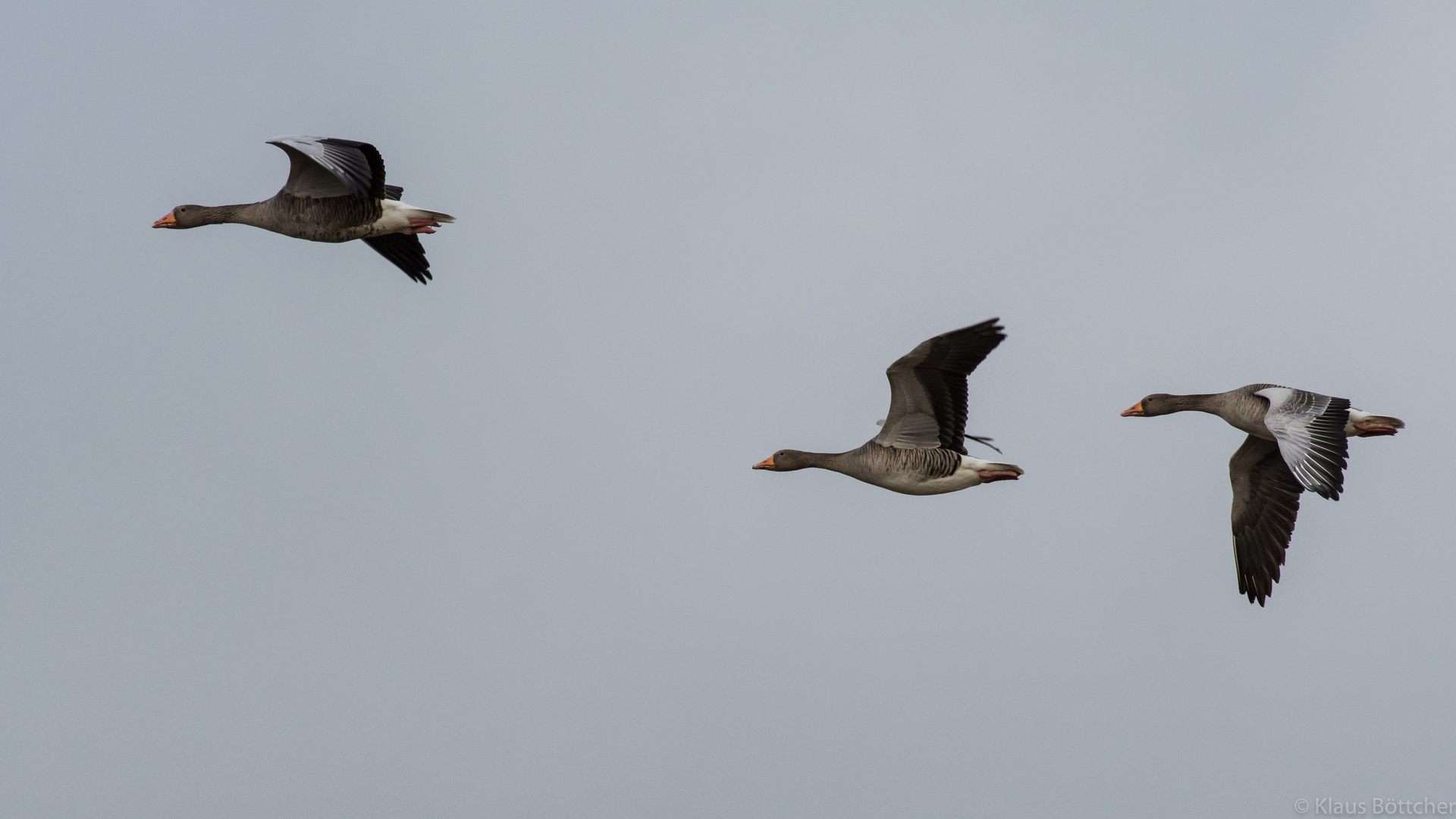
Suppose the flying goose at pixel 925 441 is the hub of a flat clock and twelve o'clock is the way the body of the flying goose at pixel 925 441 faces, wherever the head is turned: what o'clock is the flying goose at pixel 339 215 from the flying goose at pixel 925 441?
the flying goose at pixel 339 215 is roughly at 12 o'clock from the flying goose at pixel 925 441.

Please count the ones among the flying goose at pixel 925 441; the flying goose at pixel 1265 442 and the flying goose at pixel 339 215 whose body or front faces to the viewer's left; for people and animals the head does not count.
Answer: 3

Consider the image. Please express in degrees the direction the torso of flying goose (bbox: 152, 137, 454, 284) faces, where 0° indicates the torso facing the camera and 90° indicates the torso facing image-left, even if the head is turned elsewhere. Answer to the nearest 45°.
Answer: approximately 90°

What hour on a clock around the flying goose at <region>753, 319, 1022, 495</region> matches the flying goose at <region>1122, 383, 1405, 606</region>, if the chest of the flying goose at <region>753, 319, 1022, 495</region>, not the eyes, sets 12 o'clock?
the flying goose at <region>1122, 383, 1405, 606</region> is roughly at 5 o'clock from the flying goose at <region>753, 319, 1022, 495</region>.

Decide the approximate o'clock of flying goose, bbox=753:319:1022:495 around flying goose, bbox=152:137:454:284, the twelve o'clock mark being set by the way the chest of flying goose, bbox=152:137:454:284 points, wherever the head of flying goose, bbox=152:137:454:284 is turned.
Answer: flying goose, bbox=753:319:1022:495 is roughly at 7 o'clock from flying goose, bbox=152:137:454:284.

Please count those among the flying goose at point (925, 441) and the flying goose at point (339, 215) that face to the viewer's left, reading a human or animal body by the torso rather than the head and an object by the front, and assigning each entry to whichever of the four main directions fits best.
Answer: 2

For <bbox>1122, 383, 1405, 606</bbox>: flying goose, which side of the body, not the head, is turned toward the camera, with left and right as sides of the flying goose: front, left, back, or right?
left

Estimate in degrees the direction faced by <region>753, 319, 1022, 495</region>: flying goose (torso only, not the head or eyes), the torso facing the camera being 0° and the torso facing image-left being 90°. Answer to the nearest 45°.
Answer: approximately 90°

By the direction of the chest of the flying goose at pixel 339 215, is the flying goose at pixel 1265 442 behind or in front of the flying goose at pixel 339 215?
behind

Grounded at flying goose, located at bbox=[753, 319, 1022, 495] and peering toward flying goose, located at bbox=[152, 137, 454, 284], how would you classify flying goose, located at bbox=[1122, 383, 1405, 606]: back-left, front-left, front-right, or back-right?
back-right
